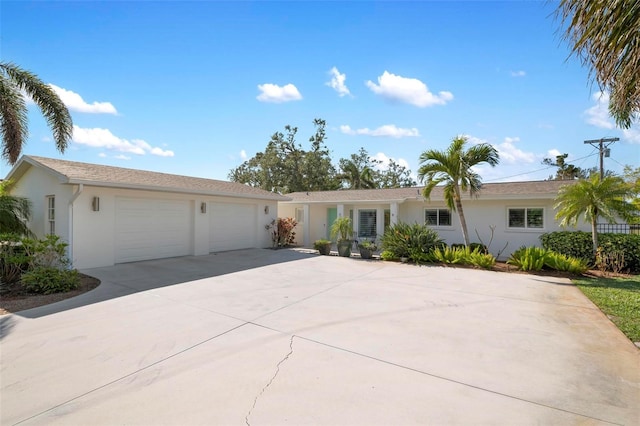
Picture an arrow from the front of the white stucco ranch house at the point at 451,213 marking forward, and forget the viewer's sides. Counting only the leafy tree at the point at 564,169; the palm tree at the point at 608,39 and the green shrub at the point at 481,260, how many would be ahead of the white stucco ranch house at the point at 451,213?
2

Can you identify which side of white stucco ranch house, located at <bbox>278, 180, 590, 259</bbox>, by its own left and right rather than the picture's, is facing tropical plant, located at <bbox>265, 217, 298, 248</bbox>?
right

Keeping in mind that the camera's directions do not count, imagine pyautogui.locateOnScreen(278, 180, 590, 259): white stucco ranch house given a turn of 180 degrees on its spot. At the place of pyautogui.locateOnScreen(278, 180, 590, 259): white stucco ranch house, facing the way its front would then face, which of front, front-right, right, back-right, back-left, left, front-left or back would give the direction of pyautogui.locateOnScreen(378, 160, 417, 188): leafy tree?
front

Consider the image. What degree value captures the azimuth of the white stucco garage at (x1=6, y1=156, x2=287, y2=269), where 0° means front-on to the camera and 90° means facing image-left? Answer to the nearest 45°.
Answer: approximately 315°

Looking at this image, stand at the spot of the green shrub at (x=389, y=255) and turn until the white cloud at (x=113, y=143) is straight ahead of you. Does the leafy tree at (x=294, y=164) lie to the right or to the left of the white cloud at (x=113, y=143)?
right
